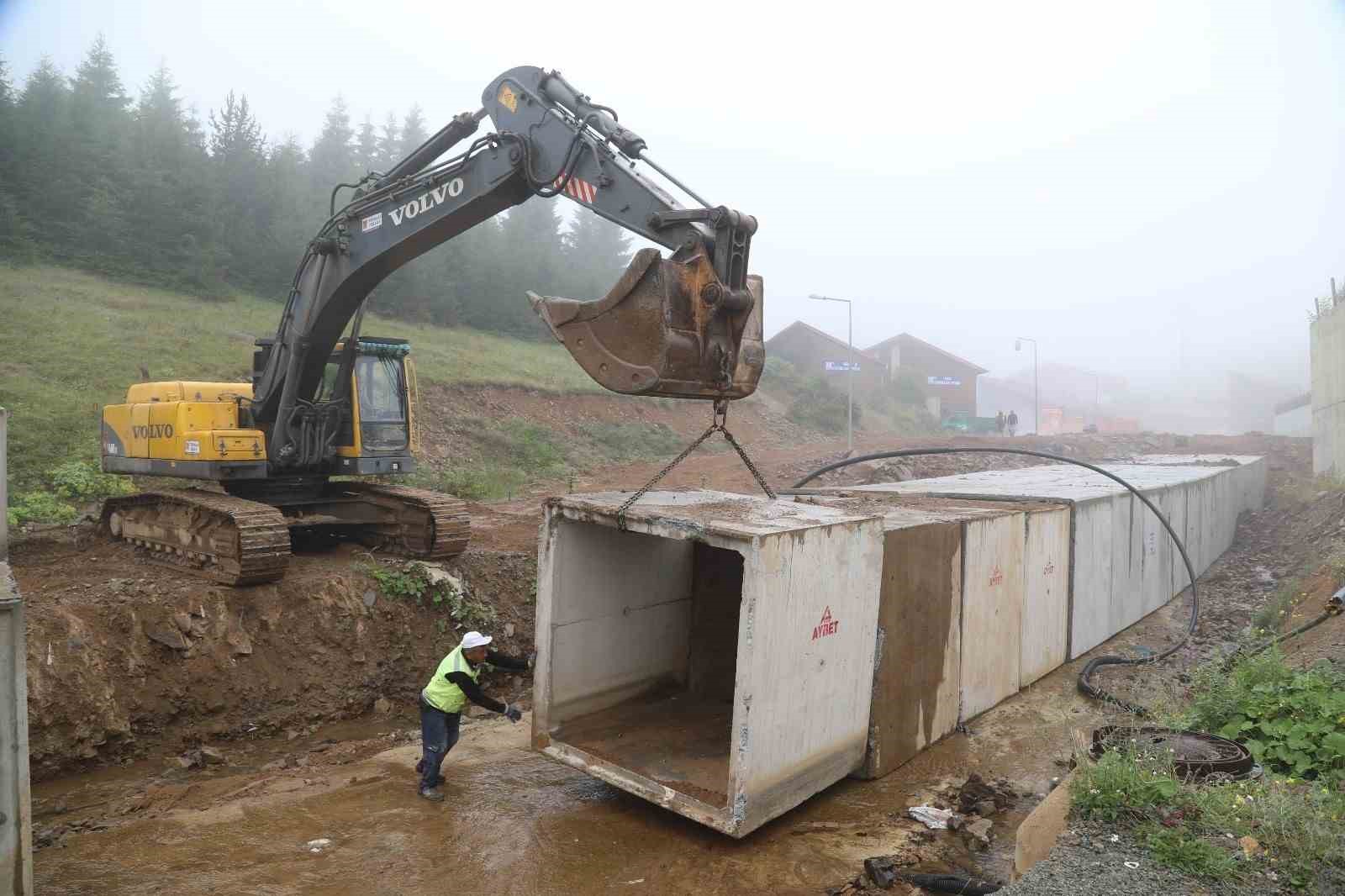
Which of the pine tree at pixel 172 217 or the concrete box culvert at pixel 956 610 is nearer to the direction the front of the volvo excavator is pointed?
the concrete box culvert

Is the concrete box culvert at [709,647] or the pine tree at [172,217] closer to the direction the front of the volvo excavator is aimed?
the concrete box culvert

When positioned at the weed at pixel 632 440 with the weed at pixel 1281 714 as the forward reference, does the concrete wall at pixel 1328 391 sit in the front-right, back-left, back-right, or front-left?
front-left

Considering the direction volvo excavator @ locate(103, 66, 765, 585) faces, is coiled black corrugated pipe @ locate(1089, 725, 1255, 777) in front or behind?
in front

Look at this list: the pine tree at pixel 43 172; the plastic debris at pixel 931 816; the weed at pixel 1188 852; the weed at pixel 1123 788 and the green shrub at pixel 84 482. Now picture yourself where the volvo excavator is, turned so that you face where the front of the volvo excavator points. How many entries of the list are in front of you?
3

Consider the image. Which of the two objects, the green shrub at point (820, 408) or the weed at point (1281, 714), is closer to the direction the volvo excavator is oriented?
the weed

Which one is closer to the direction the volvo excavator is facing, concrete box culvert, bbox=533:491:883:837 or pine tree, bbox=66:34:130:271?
the concrete box culvert

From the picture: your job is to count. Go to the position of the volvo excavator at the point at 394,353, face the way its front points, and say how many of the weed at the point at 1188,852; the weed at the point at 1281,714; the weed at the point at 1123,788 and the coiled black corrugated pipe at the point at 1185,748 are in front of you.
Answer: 4

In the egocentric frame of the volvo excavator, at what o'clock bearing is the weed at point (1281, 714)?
The weed is roughly at 12 o'clock from the volvo excavator.

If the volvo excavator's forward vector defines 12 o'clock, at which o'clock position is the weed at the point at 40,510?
The weed is roughly at 6 o'clock from the volvo excavator.

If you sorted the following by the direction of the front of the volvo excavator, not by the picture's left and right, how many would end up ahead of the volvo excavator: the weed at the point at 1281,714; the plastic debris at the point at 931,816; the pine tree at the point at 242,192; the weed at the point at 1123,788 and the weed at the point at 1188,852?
4

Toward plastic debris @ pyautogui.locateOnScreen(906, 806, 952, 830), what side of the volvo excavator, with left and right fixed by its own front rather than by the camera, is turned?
front

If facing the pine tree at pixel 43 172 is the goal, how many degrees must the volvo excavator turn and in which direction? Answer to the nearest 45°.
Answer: approximately 180°

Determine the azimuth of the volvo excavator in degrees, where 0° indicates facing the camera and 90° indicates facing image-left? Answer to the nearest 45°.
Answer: approximately 315°

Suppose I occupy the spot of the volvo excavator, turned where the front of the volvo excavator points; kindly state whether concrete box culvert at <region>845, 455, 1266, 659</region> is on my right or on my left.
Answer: on my left

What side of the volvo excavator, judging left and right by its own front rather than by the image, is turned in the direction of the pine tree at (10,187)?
back

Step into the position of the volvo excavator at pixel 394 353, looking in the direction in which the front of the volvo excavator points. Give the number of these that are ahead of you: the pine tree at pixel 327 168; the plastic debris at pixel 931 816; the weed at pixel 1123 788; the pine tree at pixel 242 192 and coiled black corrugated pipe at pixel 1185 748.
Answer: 3

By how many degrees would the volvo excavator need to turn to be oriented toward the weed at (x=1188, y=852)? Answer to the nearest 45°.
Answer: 0° — it already faces it
